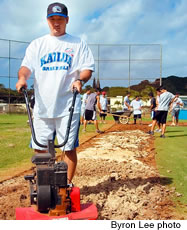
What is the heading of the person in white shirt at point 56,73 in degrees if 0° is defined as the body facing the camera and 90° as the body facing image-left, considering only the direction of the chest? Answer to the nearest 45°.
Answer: approximately 0°
